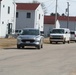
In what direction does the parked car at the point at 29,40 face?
toward the camera
